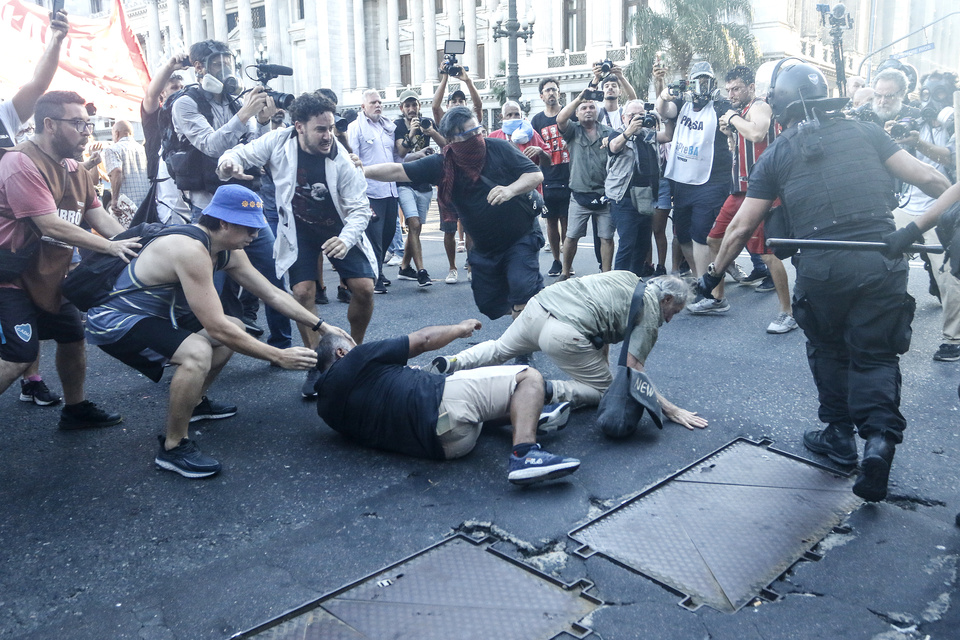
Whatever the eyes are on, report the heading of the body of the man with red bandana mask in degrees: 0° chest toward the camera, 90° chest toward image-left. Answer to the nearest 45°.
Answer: approximately 0°

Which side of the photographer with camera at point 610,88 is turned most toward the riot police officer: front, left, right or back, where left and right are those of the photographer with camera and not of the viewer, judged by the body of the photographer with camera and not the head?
front

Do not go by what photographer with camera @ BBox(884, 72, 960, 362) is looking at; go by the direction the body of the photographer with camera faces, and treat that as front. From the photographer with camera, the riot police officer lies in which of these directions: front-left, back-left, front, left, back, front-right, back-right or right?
front-left

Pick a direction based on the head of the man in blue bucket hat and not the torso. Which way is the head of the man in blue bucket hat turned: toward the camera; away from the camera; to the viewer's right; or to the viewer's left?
to the viewer's right

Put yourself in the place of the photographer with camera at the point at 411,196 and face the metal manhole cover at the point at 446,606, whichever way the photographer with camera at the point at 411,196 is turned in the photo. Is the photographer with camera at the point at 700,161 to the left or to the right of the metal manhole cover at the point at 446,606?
left

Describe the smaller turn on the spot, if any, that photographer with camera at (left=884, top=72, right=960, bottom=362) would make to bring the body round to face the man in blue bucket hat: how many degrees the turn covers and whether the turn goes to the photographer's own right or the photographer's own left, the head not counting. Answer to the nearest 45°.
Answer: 0° — they already face them

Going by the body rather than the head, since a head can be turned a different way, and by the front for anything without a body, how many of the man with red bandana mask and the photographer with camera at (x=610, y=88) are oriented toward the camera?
2

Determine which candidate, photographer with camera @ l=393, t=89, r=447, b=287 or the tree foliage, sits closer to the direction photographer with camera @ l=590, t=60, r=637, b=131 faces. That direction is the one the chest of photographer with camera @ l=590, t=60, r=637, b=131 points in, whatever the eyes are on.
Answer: the photographer with camera

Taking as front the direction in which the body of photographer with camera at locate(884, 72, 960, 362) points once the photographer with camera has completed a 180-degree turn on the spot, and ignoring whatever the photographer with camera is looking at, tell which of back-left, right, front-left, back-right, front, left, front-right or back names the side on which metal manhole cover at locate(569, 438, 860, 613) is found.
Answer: back-right

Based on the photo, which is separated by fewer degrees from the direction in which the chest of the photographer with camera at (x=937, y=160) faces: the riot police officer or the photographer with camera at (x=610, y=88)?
the riot police officer
